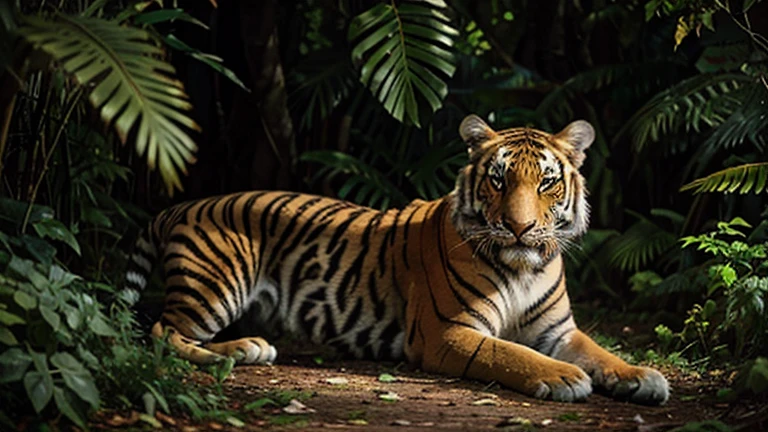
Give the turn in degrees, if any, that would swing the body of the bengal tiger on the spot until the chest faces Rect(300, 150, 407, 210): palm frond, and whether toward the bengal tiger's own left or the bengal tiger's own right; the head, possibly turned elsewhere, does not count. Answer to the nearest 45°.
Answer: approximately 135° to the bengal tiger's own left

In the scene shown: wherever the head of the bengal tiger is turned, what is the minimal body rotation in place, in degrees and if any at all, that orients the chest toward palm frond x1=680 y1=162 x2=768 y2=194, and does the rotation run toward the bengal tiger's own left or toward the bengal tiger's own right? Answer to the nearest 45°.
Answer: approximately 45° to the bengal tiger's own left

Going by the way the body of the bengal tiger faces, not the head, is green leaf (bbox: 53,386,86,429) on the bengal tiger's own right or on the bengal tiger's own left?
on the bengal tiger's own right

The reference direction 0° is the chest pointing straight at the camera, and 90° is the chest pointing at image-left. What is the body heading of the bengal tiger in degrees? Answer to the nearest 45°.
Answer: approximately 315°

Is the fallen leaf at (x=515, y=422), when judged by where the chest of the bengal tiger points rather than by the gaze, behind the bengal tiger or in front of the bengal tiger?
in front

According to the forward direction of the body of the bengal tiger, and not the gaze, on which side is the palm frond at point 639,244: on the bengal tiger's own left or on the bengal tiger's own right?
on the bengal tiger's own left
